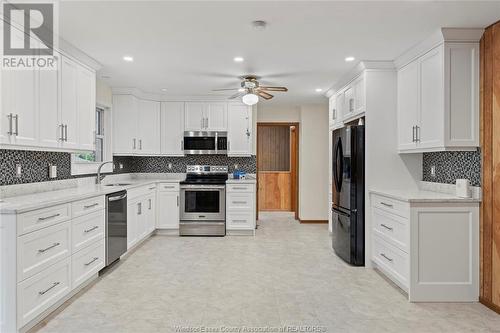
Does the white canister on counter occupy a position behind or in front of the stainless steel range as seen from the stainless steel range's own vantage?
in front

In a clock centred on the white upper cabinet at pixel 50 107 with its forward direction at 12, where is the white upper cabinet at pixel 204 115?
the white upper cabinet at pixel 204 115 is roughly at 9 o'clock from the white upper cabinet at pixel 50 107.

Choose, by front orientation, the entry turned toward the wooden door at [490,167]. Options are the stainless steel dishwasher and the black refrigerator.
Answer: the stainless steel dishwasher

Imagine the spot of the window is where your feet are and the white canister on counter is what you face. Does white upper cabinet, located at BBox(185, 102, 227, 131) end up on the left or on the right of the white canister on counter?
left

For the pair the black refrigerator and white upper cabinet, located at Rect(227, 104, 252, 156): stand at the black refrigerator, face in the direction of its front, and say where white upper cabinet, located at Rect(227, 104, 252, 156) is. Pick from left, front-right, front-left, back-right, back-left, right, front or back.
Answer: right

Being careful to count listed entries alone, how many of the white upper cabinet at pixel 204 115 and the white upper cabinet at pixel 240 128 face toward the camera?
2

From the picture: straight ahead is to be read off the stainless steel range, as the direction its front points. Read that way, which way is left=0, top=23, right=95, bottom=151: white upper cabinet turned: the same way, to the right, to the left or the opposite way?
to the left

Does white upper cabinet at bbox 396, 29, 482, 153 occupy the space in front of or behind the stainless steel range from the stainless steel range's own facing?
in front

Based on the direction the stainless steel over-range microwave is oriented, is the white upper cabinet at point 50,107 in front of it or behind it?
in front

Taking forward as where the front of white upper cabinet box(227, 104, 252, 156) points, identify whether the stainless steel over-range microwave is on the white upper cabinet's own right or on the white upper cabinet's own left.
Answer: on the white upper cabinet's own right

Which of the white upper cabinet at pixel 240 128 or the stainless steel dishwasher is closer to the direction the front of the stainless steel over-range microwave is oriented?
the stainless steel dishwasher
